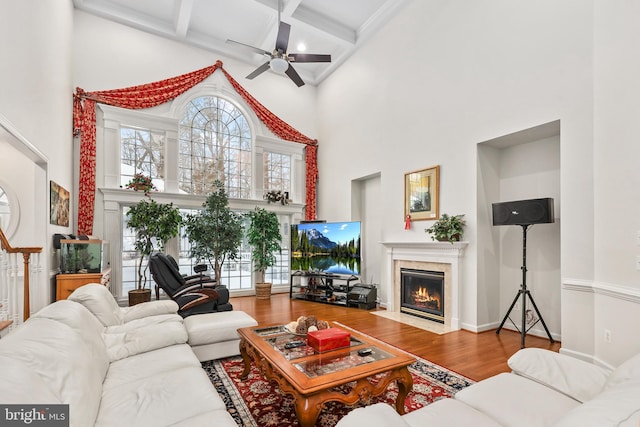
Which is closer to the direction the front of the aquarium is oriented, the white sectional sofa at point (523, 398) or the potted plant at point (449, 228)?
the white sectional sofa

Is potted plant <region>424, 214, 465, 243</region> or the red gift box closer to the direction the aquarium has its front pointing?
the red gift box

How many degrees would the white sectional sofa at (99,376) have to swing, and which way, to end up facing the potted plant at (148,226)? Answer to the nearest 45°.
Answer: approximately 90° to its left

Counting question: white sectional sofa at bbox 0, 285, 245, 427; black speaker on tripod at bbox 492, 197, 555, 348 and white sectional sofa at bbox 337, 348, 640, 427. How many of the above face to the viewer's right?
1

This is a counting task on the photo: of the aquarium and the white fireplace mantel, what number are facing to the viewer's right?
0

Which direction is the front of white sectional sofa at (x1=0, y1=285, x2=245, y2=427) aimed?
to the viewer's right

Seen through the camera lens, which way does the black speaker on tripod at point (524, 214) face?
facing the viewer and to the left of the viewer

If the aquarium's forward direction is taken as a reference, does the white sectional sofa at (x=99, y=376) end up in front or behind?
in front

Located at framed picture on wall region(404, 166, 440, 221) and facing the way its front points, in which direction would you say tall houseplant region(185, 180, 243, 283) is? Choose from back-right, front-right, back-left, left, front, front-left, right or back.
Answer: front-right

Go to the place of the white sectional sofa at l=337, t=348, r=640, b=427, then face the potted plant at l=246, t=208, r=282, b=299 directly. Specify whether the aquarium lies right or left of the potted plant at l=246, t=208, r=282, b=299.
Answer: left

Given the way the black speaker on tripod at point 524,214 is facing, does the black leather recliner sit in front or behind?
in front
